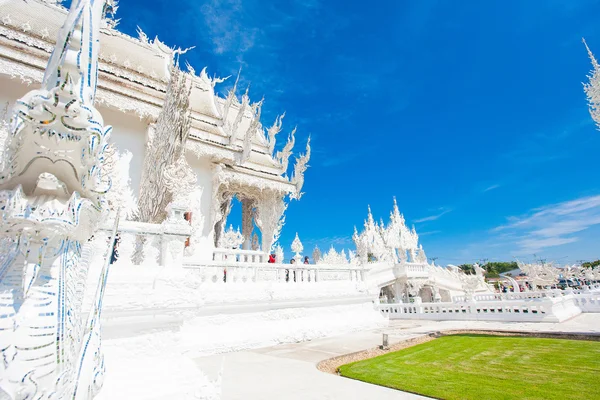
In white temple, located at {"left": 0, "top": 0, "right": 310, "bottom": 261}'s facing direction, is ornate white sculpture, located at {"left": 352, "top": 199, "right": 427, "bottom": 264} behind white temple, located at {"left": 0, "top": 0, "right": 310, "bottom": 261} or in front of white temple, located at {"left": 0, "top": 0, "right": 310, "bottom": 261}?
in front

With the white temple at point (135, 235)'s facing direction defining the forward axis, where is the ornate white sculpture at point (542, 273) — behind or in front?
in front

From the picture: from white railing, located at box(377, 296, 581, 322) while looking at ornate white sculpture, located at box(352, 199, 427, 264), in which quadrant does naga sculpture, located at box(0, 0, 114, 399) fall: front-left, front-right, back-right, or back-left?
back-left

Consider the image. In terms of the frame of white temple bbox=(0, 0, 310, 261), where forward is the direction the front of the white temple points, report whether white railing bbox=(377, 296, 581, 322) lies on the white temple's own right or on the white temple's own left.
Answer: on the white temple's own right

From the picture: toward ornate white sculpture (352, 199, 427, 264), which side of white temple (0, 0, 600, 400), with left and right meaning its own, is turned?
front

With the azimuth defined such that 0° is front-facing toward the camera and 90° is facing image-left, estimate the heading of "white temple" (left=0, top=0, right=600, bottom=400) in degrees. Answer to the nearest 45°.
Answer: approximately 225°
